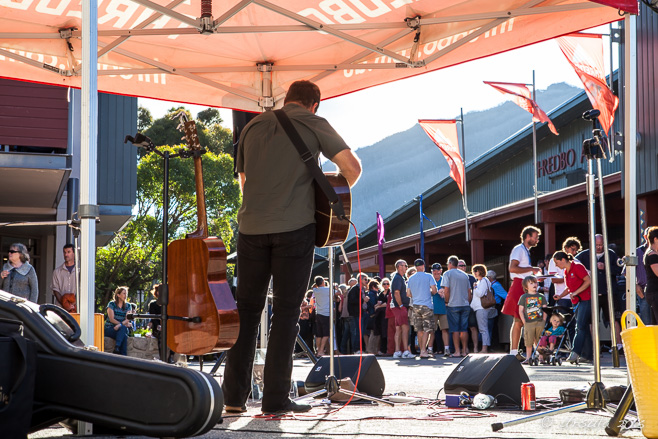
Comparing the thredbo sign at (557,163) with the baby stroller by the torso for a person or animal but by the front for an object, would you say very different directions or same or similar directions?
same or similar directions

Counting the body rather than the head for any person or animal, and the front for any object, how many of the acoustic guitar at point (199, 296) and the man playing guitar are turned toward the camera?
0

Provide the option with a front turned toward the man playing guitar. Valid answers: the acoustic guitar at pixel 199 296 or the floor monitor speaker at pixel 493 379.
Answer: the floor monitor speaker

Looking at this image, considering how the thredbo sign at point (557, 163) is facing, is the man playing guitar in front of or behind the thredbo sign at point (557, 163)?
in front

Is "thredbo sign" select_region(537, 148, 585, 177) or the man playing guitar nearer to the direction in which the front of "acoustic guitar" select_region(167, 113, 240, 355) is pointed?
the thredbo sign

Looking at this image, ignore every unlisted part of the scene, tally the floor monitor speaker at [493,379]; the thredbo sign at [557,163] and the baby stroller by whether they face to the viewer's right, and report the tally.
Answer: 0

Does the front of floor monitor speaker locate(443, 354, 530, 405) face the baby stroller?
no

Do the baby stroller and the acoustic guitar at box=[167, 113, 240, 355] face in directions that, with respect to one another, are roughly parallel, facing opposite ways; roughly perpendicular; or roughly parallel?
roughly parallel, facing opposite ways

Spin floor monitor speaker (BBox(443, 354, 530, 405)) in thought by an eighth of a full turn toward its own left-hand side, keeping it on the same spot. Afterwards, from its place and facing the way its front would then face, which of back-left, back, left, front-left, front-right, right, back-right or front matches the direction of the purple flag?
back

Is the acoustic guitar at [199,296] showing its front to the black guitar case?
no

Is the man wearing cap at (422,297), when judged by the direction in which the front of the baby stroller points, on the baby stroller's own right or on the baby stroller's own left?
on the baby stroller's own right

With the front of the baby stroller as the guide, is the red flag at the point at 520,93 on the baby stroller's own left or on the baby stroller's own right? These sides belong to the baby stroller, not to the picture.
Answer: on the baby stroller's own right

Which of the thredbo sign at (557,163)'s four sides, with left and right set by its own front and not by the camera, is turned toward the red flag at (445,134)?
front

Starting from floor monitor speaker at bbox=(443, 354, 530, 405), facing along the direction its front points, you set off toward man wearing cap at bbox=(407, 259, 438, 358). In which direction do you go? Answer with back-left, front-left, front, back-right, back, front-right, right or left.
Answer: back-right

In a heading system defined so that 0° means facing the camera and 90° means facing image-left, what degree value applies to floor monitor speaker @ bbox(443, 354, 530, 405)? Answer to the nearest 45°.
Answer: approximately 45°

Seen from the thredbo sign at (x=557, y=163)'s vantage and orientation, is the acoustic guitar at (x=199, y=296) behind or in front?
in front

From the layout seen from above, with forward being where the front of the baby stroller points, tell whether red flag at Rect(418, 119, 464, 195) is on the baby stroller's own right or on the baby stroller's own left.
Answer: on the baby stroller's own right
